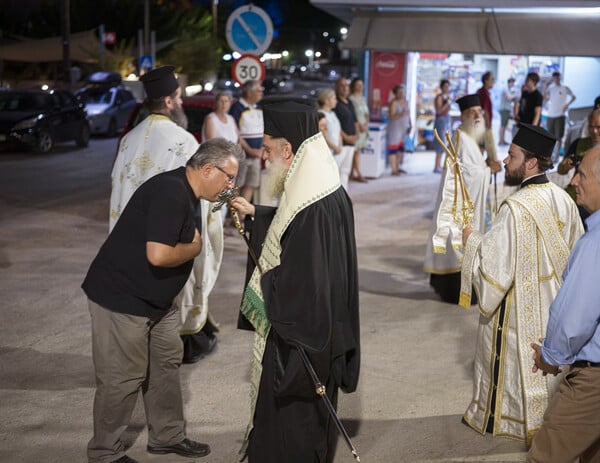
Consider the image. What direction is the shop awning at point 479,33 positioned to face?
toward the camera

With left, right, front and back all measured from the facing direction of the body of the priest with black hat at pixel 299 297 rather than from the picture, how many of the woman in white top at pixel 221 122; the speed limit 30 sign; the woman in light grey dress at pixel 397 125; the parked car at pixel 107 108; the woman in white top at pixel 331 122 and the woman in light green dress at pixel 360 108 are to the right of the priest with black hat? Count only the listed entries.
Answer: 6

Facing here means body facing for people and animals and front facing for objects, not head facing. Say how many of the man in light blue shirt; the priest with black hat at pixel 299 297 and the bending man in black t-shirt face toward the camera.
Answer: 0

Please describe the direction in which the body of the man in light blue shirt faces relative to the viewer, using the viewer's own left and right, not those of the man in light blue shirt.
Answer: facing to the left of the viewer

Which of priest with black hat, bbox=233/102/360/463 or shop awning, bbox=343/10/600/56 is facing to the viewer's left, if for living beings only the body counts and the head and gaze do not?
the priest with black hat

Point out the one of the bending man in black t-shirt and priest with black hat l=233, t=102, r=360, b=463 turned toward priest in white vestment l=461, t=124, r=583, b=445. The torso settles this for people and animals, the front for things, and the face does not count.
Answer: the bending man in black t-shirt

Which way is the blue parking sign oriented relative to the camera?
toward the camera

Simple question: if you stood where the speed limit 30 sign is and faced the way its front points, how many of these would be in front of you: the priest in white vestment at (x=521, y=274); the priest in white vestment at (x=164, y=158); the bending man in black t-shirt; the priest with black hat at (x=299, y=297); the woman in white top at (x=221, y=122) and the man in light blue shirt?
6

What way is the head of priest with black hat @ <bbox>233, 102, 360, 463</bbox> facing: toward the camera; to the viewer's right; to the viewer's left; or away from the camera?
to the viewer's left

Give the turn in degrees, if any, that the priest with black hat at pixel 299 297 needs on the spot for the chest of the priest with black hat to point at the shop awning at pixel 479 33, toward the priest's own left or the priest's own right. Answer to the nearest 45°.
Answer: approximately 90° to the priest's own right

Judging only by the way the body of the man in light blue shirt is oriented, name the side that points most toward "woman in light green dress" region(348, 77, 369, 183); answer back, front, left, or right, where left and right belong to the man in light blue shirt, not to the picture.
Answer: right

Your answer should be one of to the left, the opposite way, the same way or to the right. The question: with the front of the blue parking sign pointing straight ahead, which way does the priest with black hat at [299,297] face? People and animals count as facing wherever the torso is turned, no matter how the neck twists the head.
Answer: to the right

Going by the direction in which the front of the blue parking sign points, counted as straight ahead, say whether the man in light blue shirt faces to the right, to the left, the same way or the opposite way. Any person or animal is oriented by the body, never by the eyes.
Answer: to the right

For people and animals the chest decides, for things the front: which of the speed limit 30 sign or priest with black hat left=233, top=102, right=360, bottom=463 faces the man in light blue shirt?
the speed limit 30 sign

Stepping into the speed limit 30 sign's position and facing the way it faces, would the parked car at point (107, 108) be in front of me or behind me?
behind

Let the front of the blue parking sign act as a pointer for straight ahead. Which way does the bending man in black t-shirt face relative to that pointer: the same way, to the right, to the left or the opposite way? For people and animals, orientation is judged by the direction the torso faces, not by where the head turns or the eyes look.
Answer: to the left
